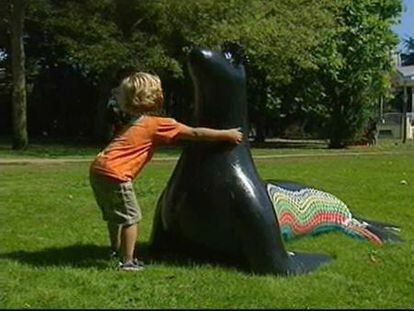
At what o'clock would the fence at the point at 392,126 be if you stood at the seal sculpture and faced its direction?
The fence is roughly at 5 o'clock from the seal sculpture.

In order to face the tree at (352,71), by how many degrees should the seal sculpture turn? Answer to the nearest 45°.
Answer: approximately 135° to its right

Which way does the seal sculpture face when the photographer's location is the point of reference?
facing the viewer and to the left of the viewer
